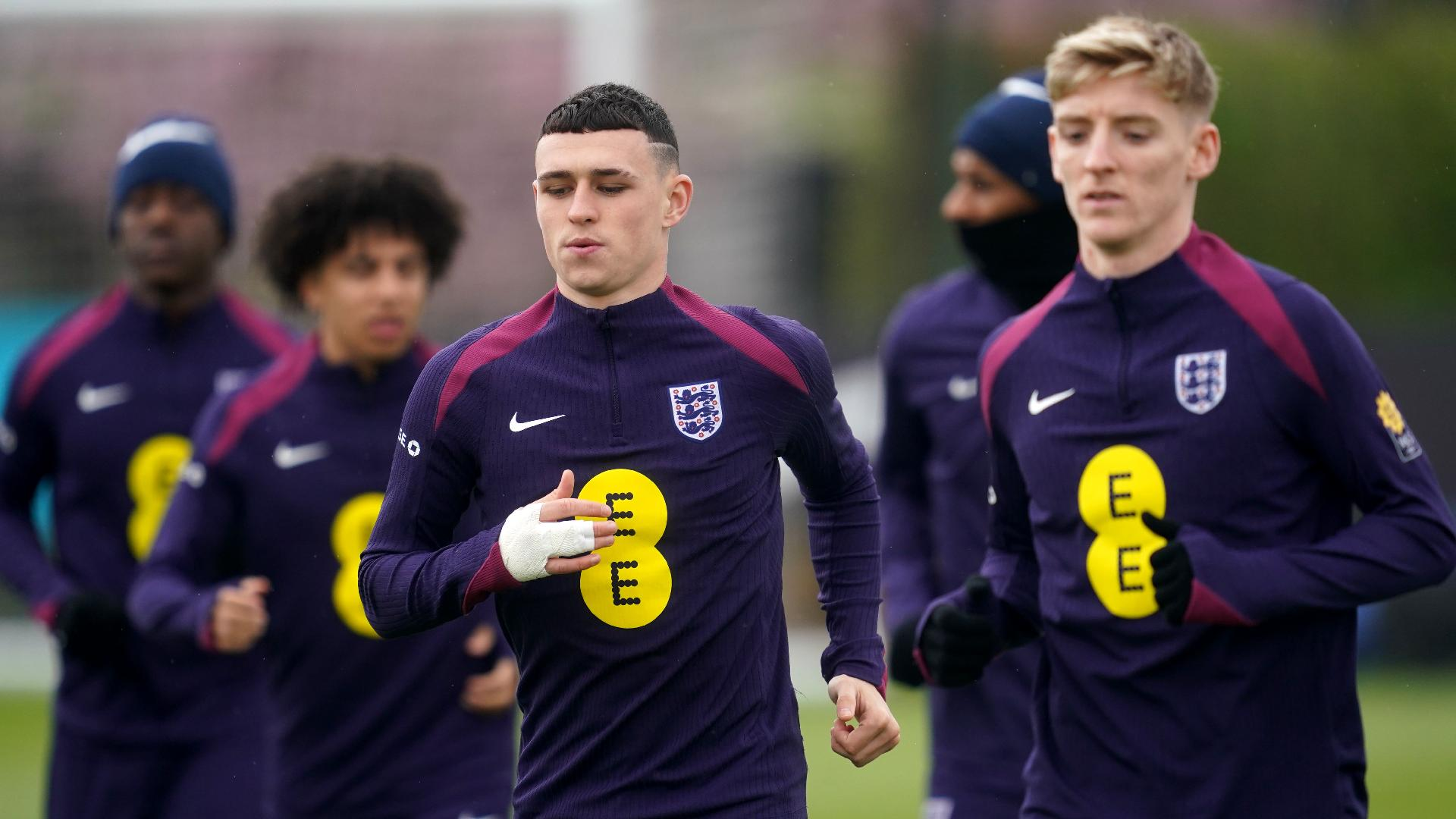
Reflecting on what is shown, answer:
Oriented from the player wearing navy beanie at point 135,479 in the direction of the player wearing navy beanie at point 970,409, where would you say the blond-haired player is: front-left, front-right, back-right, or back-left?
front-right

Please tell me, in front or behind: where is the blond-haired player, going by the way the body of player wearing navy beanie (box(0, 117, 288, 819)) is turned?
in front

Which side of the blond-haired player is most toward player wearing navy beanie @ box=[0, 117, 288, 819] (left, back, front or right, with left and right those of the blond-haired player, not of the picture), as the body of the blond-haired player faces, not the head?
right

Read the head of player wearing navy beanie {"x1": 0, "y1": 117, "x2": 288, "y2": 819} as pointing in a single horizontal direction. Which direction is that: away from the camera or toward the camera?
toward the camera

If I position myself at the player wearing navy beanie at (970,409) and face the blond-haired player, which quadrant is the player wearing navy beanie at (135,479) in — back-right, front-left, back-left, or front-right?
back-right

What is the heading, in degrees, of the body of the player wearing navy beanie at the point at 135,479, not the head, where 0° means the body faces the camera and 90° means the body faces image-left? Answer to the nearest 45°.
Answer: approximately 0°

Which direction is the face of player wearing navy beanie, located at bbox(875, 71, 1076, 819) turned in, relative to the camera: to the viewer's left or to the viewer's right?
to the viewer's left

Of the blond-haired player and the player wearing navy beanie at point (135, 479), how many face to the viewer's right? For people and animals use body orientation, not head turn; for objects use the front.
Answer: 0

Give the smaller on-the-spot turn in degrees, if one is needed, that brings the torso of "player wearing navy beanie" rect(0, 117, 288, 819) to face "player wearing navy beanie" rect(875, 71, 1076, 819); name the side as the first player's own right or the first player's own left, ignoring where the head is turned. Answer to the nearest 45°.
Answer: approximately 45° to the first player's own left

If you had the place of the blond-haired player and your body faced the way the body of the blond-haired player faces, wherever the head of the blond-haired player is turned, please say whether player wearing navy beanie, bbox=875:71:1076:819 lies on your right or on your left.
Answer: on your right
